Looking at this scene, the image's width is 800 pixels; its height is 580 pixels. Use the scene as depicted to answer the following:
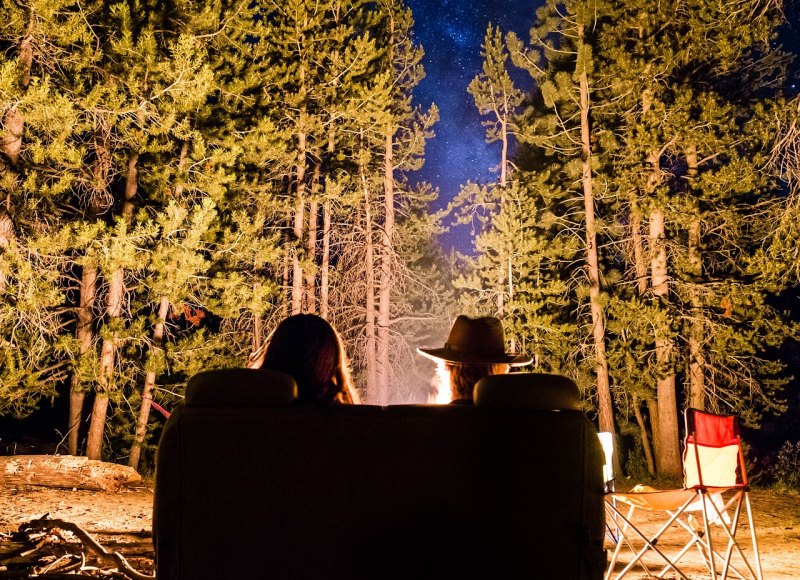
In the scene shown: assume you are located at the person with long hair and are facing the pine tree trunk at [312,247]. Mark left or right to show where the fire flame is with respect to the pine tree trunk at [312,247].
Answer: right

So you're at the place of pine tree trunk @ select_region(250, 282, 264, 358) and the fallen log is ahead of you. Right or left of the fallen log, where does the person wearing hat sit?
left

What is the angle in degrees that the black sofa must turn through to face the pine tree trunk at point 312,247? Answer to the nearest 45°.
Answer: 0° — it already faces it

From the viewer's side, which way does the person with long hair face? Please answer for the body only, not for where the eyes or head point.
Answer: away from the camera

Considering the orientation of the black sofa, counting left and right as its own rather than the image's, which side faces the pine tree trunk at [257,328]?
front

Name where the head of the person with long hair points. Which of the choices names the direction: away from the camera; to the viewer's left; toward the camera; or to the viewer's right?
away from the camera

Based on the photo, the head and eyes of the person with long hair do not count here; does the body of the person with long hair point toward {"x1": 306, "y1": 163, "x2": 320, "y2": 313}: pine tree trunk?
yes

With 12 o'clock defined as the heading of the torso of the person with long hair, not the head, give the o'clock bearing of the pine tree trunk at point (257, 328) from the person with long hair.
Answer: The pine tree trunk is roughly at 12 o'clock from the person with long hair.

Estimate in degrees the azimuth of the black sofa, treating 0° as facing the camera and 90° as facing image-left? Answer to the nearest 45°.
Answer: approximately 180°

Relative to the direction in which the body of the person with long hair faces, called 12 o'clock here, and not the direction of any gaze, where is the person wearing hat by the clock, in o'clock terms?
The person wearing hat is roughly at 2 o'clock from the person with long hair.
